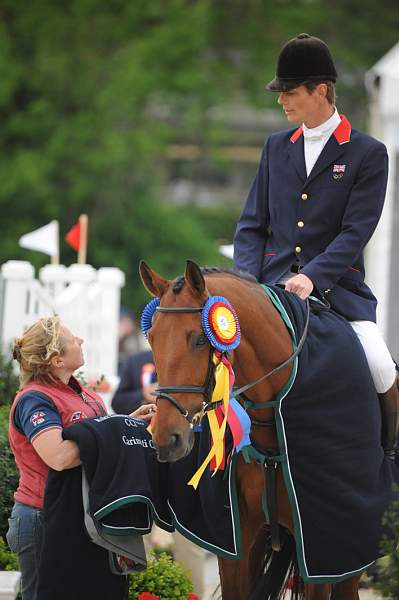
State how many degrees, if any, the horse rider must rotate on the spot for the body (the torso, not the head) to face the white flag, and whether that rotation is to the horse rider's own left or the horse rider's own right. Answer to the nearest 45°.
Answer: approximately 90° to the horse rider's own right

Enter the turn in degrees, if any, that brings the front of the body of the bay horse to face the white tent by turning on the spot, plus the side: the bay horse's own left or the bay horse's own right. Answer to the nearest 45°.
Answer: approximately 135° to the bay horse's own right

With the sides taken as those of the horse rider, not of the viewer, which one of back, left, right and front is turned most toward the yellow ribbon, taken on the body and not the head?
front

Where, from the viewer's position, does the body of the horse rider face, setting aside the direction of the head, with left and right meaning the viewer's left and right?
facing the viewer and to the left of the viewer

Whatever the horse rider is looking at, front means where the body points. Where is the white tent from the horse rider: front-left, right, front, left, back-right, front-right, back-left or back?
back-right

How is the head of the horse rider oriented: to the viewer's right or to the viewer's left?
to the viewer's left
